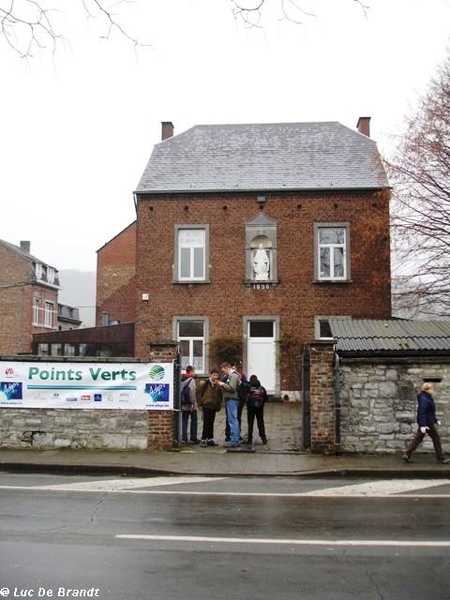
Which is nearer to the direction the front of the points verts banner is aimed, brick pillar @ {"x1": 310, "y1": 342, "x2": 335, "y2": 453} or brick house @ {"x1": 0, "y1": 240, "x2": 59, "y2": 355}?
the brick pillar

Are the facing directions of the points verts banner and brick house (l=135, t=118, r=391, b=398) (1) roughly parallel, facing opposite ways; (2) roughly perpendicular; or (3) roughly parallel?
roughly parallel

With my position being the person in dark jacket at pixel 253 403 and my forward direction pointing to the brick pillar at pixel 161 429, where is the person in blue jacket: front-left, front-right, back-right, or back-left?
back-left

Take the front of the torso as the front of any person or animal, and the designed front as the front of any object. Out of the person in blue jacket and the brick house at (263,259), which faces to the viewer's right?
the person in blue jacket

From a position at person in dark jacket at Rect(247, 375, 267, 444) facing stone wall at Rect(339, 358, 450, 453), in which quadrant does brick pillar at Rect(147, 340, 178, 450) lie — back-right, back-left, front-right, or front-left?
back-right

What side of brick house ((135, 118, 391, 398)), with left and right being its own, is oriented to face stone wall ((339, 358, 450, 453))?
front

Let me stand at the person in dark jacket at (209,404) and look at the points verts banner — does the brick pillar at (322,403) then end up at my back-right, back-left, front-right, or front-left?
back-left

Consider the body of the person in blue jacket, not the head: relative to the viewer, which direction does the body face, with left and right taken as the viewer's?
facing to the right of the viewer

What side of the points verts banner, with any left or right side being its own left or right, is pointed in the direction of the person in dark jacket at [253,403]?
left

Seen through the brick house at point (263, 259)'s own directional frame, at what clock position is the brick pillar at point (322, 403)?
The brick pillar is roughly at 12 o'clock from the brick house.

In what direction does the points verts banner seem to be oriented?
toward the camera

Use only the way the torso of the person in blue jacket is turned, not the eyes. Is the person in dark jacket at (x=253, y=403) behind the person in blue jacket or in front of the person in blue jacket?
behind

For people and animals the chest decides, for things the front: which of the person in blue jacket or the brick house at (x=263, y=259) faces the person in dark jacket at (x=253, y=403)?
the brick house

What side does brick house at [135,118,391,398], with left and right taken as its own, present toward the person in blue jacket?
front

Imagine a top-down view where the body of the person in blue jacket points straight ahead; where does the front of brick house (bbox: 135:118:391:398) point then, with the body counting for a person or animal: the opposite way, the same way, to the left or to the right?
to the right

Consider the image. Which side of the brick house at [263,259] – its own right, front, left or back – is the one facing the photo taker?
front
